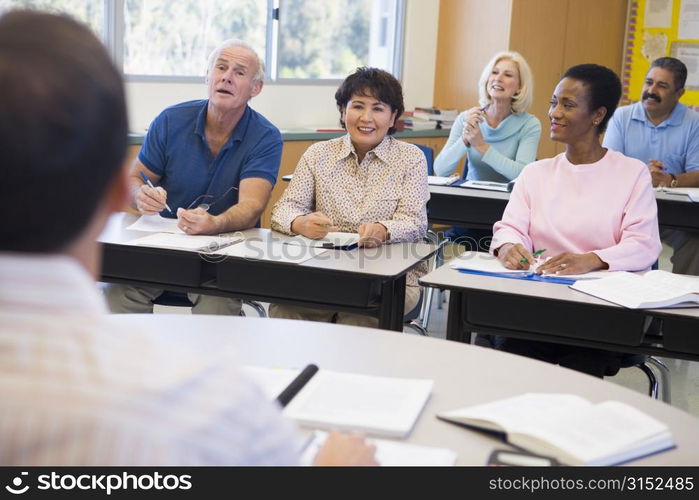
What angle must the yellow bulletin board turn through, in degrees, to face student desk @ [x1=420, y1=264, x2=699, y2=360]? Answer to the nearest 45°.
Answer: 0° — it already faces it

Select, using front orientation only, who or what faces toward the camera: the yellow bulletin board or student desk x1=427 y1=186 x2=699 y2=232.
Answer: the yellow bulletin board

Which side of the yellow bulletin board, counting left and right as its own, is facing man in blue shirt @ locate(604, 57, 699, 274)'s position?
front

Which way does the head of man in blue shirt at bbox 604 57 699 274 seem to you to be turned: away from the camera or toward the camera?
toward the camera

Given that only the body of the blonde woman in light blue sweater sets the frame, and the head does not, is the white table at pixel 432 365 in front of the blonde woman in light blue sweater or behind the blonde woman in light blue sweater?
in front

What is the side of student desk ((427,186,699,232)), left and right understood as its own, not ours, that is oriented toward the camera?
back

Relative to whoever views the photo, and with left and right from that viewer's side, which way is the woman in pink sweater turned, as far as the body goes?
facing the viewer and to the left of the viewer

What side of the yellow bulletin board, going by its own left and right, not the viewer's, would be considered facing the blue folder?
front

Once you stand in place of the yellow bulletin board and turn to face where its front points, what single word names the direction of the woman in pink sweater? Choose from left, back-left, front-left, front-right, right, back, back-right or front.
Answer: front

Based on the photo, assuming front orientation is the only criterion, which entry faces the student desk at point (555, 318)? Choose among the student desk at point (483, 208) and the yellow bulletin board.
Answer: the yellow bulletin board

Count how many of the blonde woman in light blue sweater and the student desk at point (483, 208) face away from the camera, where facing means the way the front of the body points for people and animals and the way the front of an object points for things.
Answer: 1

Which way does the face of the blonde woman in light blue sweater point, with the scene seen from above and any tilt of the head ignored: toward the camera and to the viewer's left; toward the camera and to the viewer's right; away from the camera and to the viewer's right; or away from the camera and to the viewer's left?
toward the camera and to the viewer's left

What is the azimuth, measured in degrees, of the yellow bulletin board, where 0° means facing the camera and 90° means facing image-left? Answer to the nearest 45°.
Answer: approximately 0°

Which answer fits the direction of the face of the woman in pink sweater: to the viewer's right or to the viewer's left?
to the viewer's left

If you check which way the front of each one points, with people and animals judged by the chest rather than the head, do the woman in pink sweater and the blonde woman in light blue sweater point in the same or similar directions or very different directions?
same or similar directions
